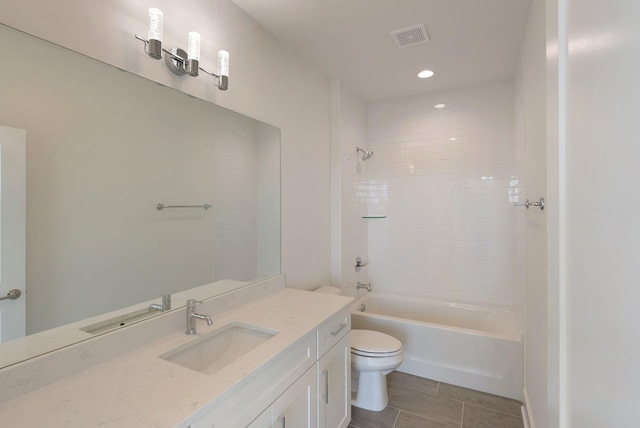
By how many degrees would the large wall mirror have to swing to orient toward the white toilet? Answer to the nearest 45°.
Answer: approximately 45° to its left

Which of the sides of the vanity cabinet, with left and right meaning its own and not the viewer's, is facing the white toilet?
left

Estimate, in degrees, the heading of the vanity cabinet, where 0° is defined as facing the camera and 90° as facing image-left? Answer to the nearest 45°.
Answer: approximately 315°

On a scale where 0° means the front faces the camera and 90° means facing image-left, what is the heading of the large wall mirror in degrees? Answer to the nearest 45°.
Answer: approximately 315°

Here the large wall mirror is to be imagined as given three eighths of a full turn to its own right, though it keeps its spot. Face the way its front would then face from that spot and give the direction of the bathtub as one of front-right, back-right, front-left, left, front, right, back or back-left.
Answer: back

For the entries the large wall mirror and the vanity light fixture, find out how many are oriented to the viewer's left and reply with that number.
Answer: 0
